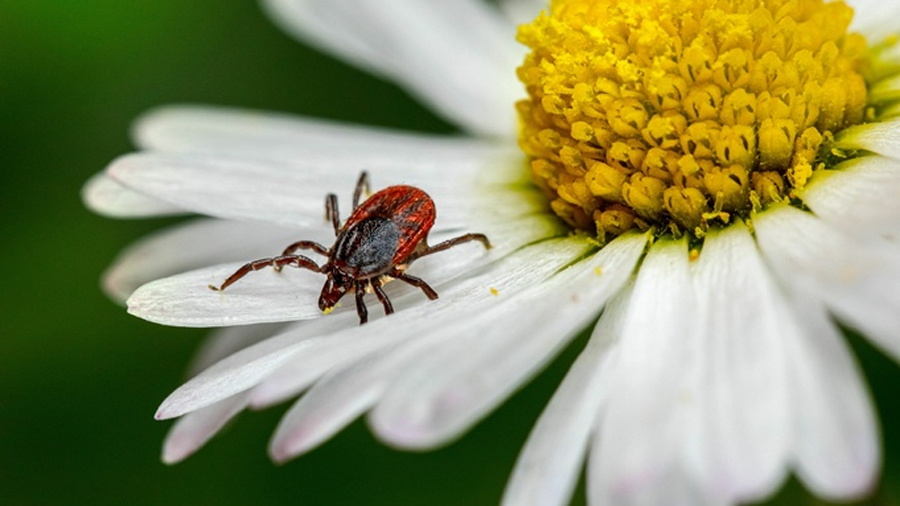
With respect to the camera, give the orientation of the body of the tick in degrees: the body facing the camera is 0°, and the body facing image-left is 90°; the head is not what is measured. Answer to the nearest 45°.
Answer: approximately 45°
